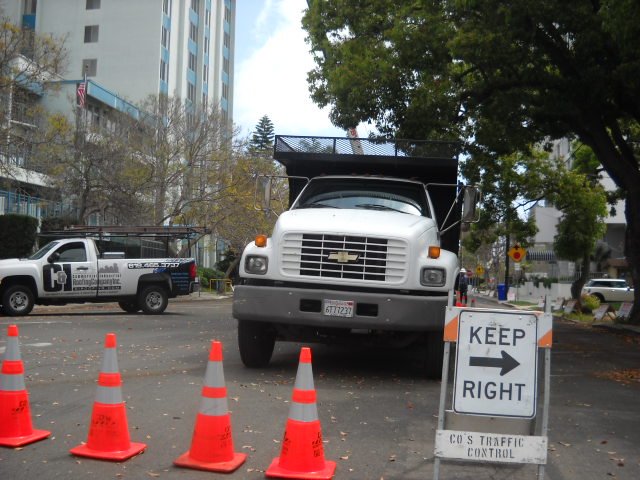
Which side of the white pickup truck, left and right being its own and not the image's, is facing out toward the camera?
left

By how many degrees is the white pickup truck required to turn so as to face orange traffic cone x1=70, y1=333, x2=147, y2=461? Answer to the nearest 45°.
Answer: approximately 90° to its left

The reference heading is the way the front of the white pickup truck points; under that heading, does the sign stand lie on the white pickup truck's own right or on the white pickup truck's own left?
on the white pickup truck's own left

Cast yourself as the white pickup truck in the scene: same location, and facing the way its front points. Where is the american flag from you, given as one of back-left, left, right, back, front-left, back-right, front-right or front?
right

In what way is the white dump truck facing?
toward the camera

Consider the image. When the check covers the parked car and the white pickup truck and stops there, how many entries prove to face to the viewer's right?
1

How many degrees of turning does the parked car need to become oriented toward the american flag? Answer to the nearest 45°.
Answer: approximately 135° to its right

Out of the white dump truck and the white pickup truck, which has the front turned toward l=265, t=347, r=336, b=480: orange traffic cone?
the white dump truck

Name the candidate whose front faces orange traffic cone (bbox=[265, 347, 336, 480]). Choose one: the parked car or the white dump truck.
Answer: the white dump truck

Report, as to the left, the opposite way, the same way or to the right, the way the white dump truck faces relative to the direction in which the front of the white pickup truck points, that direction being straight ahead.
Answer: to the left

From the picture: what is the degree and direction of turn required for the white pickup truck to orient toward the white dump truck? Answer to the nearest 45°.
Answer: approximately 90° to its left

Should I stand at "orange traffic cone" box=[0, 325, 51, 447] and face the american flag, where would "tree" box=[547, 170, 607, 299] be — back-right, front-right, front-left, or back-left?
front-right

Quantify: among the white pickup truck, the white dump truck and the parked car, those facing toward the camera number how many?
1

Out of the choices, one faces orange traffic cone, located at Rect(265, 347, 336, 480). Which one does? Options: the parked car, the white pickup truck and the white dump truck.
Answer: the white dump truck
